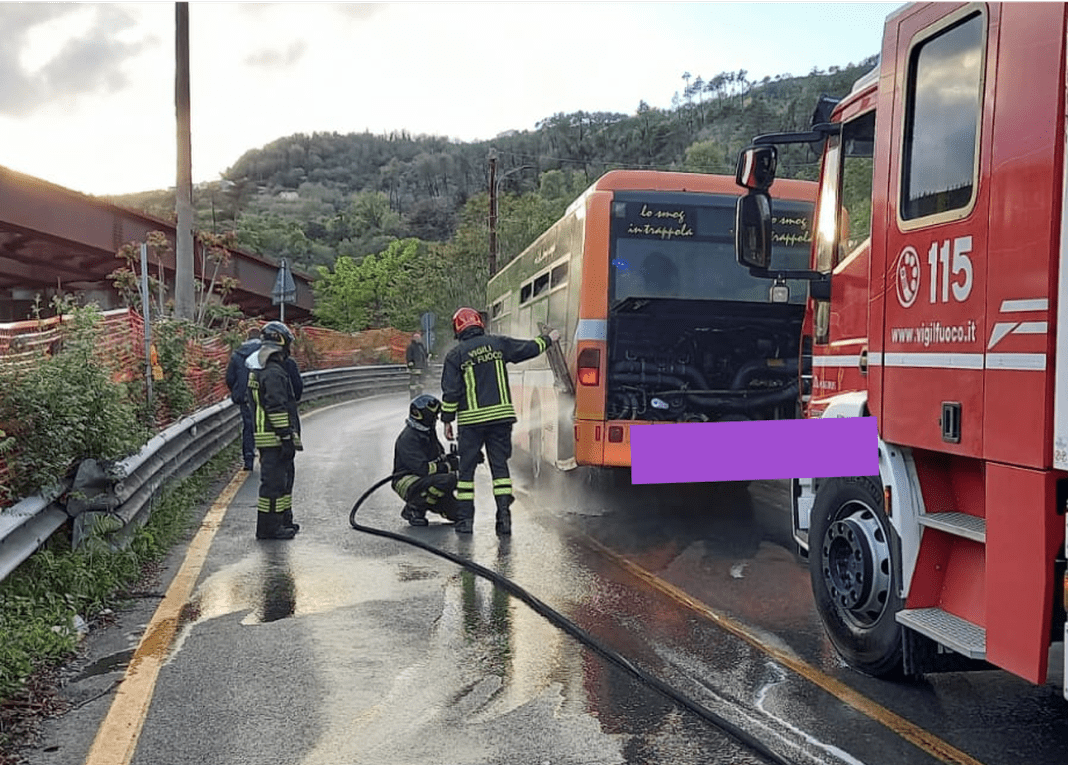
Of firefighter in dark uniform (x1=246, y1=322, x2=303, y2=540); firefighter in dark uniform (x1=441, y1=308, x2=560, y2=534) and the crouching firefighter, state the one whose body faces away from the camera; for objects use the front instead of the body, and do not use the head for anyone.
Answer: firefighter in dark uniform (x1=441, y1=308, x2=560, y2=534)

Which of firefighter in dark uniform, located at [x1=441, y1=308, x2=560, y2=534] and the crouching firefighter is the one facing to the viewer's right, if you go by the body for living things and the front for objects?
the crouching firefighter

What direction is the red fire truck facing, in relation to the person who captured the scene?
facing away from the viewer and to the left of the viewer

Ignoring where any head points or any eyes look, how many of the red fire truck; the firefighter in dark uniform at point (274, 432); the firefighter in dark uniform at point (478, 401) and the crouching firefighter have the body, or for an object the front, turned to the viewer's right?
2

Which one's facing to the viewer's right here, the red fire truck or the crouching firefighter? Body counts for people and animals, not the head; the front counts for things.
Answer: the crouching firefighter

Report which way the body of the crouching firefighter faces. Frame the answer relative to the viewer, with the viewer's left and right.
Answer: facing to the right of the viewer

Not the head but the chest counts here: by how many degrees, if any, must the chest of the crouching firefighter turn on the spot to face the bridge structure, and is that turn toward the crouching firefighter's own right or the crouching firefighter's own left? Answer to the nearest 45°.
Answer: approximately 135° to the crouching firefighter's own left

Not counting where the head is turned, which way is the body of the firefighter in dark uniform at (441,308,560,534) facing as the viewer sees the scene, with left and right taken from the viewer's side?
facing away from the viewer

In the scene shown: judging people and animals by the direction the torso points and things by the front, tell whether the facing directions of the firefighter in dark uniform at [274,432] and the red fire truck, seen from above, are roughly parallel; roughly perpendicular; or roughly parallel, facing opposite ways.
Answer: roughly perpendicular

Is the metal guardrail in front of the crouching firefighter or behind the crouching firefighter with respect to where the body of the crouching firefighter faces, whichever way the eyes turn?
behind

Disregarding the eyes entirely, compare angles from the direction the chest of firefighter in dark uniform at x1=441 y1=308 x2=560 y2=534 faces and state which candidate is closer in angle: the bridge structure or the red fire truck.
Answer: the bridge structure
